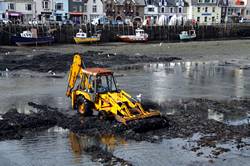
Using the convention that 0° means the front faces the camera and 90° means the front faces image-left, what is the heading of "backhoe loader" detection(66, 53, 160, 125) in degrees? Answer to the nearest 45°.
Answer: approximately 315°
